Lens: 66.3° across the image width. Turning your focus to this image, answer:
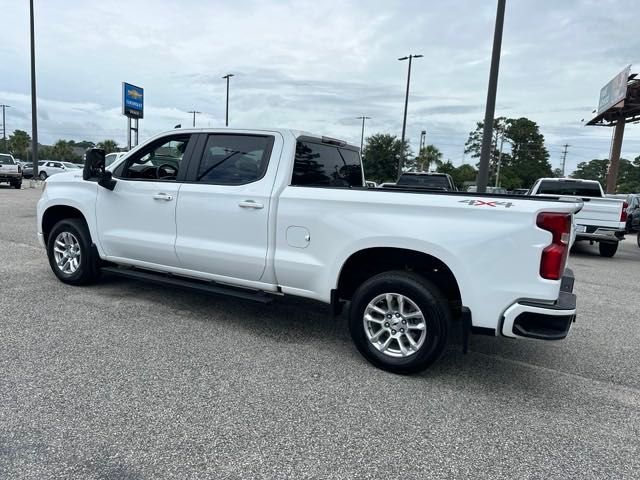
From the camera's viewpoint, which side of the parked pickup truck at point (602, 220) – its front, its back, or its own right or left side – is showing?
back

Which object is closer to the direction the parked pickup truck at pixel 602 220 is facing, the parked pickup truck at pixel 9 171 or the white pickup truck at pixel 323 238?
the parked pickup truck at pixel 9 171

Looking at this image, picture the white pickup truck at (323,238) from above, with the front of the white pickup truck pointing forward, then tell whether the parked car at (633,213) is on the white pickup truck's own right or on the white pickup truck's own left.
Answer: on the white pickup truck's own right

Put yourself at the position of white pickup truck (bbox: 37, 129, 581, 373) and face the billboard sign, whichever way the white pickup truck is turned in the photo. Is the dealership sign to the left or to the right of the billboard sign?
left

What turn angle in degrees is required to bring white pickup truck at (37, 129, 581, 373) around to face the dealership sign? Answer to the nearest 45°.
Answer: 0° — it already faces it

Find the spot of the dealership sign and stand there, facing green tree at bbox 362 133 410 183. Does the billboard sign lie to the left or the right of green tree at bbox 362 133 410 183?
right

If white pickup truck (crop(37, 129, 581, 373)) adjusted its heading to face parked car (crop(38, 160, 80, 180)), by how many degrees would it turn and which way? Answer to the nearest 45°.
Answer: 0° — it already faces it

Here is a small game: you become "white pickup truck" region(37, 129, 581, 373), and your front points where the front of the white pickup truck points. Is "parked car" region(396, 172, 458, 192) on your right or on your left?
on your right

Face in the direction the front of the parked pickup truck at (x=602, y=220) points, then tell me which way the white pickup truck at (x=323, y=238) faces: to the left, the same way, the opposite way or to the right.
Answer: to the left

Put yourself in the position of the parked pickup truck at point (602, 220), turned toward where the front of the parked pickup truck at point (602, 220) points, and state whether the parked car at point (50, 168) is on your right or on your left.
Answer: on your left

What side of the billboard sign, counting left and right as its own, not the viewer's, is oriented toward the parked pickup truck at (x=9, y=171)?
front

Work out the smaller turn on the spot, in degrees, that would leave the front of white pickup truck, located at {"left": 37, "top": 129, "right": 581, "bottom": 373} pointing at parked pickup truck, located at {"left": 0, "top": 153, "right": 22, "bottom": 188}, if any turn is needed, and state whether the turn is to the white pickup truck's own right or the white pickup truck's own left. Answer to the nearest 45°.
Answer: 0° — it already faces it

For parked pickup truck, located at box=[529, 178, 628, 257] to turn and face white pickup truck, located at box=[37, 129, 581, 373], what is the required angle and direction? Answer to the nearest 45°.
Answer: approximately 180°

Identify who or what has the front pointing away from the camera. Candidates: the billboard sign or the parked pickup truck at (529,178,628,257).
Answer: the parked pickup truck

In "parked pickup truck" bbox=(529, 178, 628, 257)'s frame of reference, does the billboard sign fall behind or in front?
in front

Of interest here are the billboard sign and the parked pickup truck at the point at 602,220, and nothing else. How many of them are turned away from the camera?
1

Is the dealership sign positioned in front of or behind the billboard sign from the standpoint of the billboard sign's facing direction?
in front

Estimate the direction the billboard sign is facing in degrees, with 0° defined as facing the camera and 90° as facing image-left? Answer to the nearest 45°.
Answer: approximately 45°
